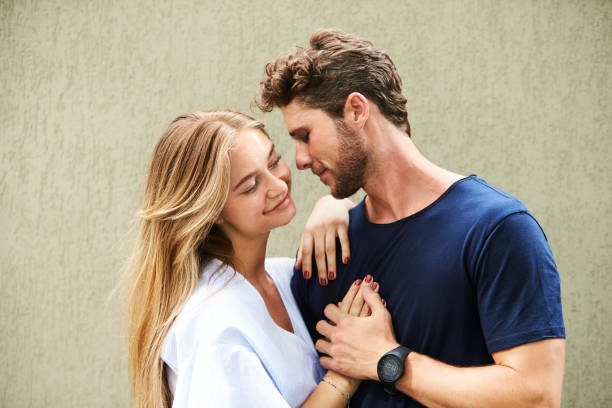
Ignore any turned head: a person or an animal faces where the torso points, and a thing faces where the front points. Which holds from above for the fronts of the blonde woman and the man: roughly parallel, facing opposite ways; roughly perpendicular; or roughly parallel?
roughly perpendicular

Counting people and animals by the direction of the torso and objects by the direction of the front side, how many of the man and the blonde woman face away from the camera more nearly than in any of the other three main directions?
0

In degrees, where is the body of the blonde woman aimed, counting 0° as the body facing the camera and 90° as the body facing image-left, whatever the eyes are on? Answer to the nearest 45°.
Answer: approximately 315°

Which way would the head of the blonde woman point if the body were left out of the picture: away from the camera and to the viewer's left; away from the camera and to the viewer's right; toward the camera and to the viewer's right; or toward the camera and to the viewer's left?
toward the camera and to the viewer's right

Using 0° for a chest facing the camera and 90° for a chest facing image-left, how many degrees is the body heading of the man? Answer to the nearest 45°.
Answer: approximately 45°
